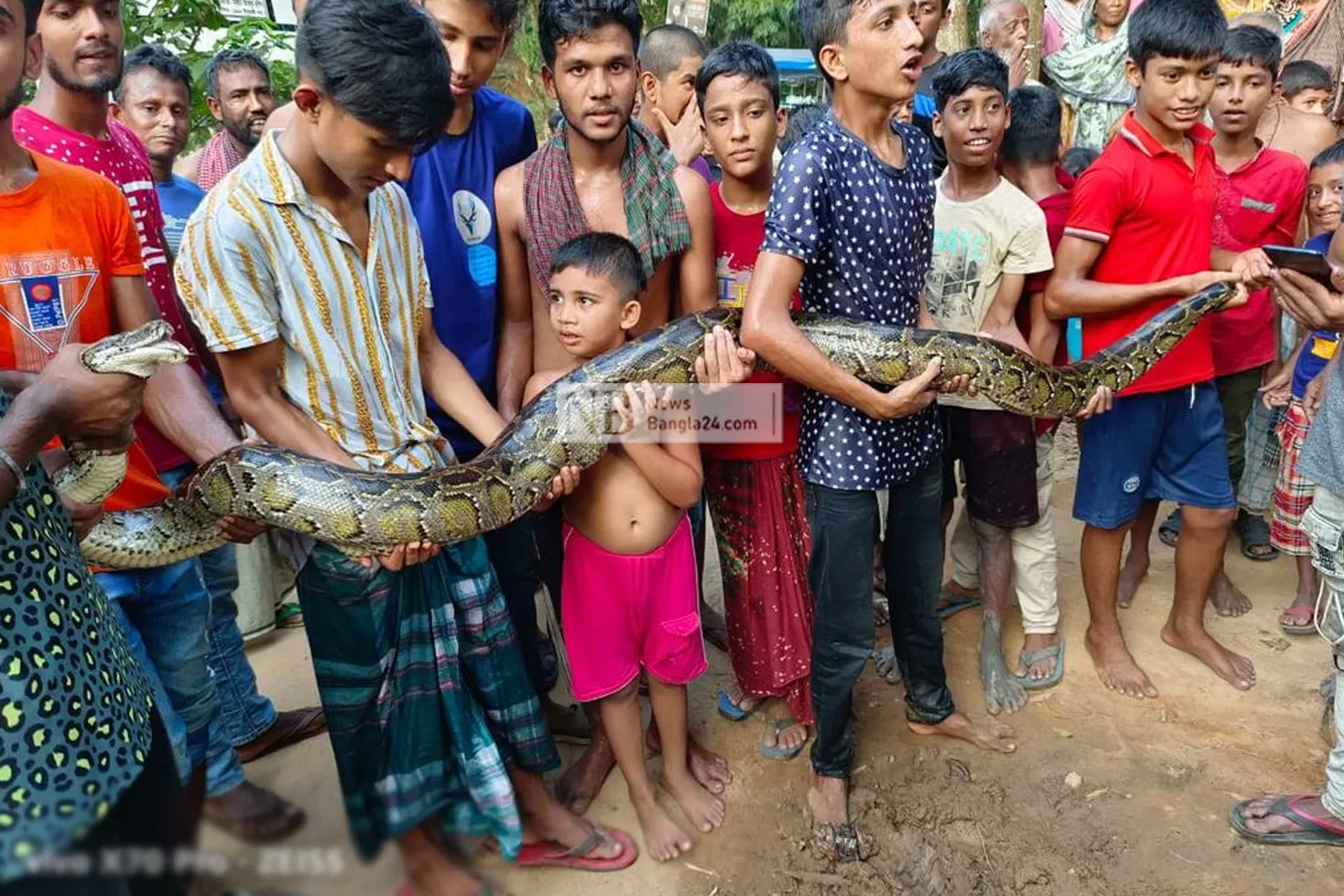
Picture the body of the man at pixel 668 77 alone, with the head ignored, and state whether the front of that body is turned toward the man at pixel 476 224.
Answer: no

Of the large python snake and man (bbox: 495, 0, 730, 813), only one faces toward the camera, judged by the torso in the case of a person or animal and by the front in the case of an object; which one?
the man

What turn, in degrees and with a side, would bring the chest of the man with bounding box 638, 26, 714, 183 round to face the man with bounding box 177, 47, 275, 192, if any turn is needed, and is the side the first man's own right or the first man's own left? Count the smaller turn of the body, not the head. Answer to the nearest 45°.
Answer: approximately 135° to the first man's own right

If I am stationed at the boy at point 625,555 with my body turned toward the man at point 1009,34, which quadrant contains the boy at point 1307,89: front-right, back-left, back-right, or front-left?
front-right

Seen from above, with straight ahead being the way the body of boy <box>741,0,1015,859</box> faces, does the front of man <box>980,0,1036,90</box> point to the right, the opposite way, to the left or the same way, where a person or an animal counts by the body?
the same way

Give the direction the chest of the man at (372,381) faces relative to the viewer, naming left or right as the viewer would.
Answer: facing the viewer and to the right of the viewer

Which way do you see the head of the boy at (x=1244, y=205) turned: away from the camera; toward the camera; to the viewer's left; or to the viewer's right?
toward the camera

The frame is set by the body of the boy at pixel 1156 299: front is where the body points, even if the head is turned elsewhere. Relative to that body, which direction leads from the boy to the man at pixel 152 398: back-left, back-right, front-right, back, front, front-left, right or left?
right

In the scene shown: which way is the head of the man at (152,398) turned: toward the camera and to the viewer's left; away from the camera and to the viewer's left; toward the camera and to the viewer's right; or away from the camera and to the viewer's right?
toward the camera and to the viewer's right

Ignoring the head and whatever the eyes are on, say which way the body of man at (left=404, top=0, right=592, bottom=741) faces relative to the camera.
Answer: toward the camera

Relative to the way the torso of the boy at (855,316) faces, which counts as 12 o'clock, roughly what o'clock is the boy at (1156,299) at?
the boy at (1156,299) is roughly at 9 o'clock from the boy at (855,316).

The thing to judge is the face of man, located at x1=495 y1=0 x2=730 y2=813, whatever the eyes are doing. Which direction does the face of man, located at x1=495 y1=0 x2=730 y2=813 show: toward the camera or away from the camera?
toward the camera

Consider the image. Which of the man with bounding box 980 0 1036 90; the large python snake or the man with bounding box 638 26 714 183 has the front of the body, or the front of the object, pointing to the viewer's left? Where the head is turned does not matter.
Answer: the large python snake

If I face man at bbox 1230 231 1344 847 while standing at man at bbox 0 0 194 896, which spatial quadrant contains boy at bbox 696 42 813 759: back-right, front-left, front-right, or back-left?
front-left

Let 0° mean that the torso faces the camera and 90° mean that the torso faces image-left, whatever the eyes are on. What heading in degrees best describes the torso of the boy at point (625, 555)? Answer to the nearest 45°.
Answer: approximately 0°

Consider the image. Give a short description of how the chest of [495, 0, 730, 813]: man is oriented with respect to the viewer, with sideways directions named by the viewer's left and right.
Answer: facing the viewer

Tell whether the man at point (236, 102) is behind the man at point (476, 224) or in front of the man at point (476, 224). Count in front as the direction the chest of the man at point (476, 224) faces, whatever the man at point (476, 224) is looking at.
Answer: behind

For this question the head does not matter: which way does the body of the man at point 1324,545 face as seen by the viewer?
to the viewer's left

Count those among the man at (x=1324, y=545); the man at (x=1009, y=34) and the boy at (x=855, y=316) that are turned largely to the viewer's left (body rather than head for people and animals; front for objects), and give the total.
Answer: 1
